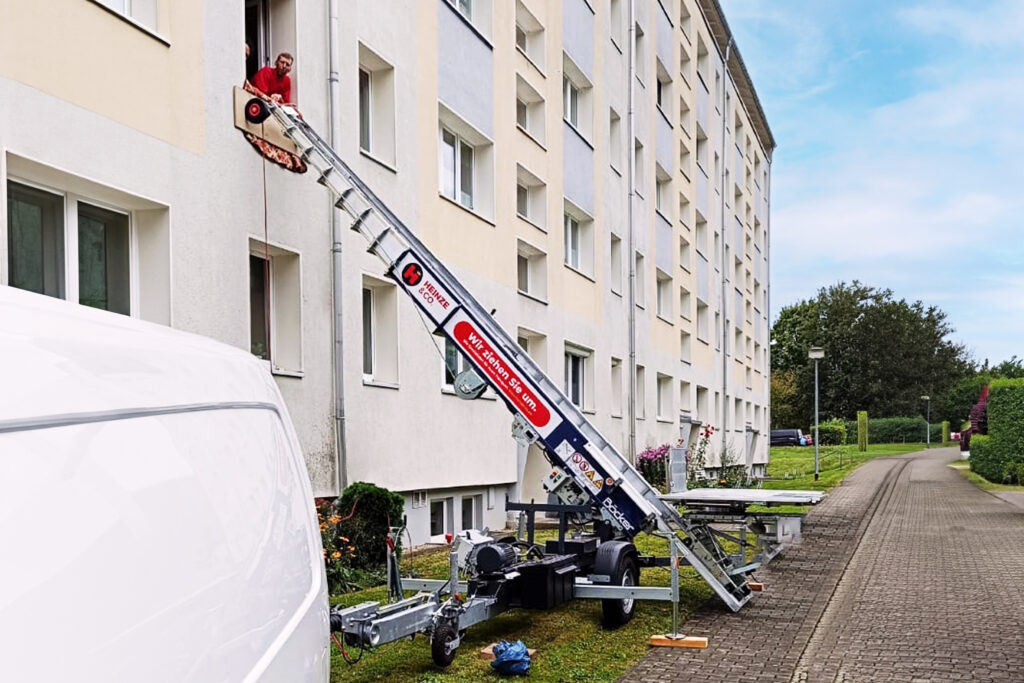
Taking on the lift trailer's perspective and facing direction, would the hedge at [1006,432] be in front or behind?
behind

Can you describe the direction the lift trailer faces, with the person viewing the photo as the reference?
facing the viewer and to the left of the viewer

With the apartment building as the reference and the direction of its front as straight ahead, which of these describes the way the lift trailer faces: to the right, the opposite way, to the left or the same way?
to the right

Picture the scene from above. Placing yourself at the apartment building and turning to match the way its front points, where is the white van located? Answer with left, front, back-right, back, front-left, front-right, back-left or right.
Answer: front-right

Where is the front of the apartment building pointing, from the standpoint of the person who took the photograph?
facing the viewer and to the right of the viewer

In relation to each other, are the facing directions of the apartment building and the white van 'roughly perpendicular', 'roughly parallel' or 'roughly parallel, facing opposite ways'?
roughly perpendicular

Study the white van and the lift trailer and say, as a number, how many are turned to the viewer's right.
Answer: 0
